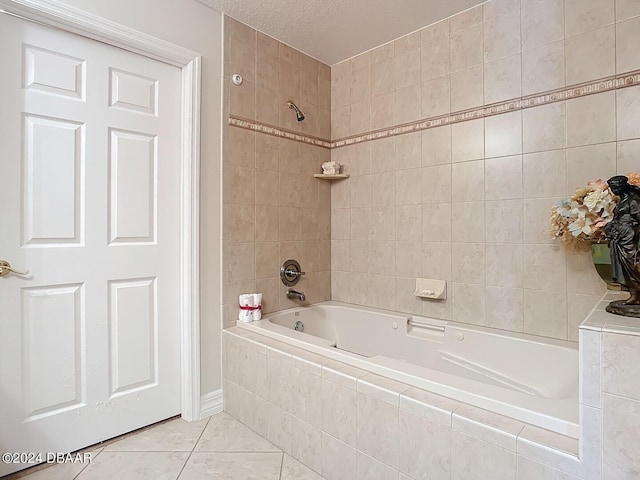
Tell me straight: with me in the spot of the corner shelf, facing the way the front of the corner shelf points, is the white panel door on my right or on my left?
on my right

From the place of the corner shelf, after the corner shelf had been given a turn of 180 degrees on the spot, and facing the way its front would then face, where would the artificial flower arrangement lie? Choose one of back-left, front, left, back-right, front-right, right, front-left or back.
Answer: back-right

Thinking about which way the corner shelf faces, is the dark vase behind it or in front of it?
in front

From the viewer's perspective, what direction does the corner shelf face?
toward the camera

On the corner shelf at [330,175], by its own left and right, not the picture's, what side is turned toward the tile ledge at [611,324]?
front

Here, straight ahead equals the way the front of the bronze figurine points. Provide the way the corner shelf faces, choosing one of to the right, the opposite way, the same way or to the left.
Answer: to the left

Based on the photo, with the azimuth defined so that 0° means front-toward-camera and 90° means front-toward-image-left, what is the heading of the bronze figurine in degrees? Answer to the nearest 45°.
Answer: approximately 45°

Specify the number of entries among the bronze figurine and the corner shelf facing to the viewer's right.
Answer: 0

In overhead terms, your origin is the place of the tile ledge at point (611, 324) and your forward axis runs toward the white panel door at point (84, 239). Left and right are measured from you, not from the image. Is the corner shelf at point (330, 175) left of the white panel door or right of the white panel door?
right

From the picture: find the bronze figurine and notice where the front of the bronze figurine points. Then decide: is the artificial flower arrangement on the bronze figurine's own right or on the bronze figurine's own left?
on the bronze figurine's own right

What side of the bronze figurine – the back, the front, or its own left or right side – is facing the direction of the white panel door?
front
